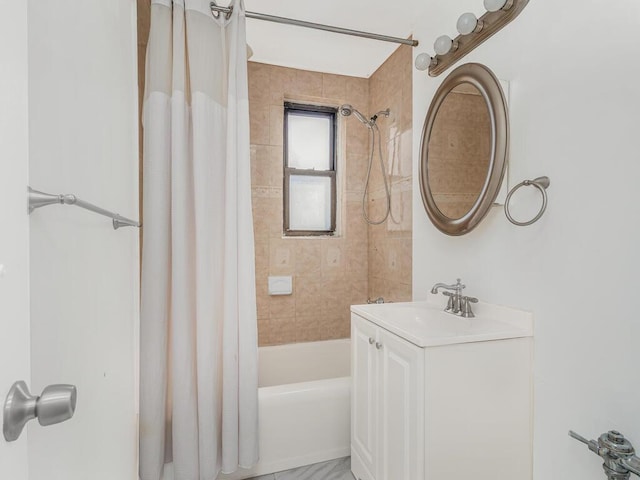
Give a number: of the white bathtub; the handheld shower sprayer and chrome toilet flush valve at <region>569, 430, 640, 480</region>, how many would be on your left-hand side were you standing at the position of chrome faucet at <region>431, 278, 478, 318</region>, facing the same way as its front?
1
